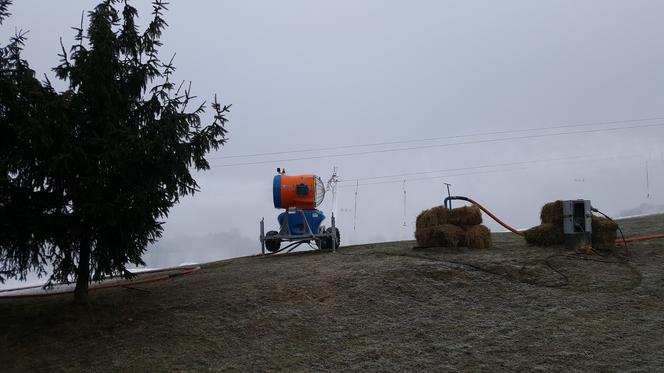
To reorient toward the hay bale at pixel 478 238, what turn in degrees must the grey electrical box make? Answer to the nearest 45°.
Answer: approximately 90° to its right

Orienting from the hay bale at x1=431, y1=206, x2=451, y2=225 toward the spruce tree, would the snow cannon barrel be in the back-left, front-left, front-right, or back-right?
front-right

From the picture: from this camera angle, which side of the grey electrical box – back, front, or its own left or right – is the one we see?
front

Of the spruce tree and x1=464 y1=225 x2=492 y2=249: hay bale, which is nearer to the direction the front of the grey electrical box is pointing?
the spruce tree

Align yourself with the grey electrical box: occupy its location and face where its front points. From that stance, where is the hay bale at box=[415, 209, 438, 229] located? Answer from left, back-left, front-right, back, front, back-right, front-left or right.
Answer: right

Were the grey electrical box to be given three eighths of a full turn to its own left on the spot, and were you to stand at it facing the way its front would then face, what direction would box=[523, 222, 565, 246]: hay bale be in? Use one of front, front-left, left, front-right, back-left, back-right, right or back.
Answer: left

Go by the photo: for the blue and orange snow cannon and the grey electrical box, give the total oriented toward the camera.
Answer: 1

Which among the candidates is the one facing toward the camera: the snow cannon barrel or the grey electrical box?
the grey electrical box

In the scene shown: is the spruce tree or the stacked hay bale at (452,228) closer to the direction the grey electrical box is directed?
the spruce tree
